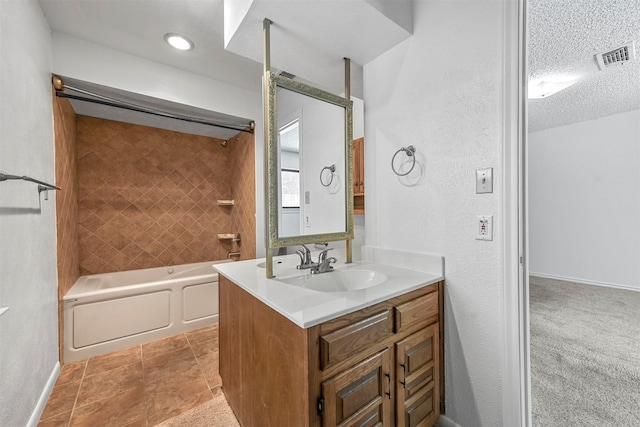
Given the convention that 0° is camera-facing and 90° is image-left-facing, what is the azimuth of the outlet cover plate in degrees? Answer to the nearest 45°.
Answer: approximately 45°

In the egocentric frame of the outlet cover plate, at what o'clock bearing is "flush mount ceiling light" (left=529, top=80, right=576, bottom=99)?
The flush mount ceiling light is roughly at 5 o'clock from the outlet cover plate.

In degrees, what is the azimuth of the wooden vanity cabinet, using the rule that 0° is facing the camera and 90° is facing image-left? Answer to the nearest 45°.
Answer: approximately 315°

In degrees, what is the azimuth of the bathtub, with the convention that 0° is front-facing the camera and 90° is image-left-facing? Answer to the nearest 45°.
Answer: approximately 315°

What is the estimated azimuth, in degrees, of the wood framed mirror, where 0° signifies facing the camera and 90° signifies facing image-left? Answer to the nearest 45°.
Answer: approximately 315°

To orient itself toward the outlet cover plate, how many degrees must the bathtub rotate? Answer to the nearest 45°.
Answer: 0° — it already faces it

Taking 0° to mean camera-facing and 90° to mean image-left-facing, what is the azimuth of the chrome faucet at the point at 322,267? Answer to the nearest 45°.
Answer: approximately 315°

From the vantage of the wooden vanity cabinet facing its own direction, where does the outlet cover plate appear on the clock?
The outlet cover plate is roughly at 10 o'clock from the wooden vanity cabinet.
